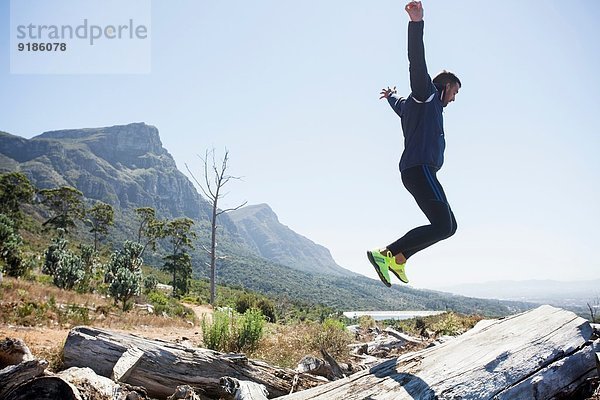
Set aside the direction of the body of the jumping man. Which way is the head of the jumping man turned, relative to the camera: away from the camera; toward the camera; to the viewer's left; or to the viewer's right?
to the viewer's right

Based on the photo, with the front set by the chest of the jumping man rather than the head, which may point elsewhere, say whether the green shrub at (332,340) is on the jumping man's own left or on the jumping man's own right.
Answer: on the jumping man's own left

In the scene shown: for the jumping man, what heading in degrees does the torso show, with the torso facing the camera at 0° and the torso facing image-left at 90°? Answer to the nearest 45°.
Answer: approximately 270°

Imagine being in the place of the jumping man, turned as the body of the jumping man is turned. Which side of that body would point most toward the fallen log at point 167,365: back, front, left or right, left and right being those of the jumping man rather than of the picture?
back

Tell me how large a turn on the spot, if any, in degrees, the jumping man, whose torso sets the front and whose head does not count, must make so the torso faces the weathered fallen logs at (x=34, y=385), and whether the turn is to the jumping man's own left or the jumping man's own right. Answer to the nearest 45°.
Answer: approximately 135° to the jumping man's own right

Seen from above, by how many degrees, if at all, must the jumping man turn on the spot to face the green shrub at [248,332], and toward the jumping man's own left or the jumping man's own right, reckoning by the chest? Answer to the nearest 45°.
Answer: approximately 135° to the jumping man's own left

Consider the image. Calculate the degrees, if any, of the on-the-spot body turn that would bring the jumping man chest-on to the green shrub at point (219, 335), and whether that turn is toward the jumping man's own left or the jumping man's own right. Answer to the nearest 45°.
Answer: approximately 135° to the jumping man's own left
